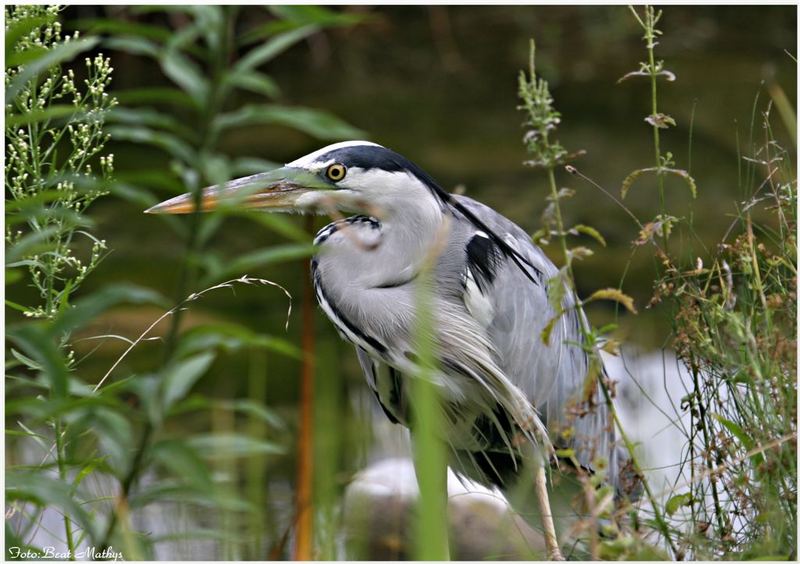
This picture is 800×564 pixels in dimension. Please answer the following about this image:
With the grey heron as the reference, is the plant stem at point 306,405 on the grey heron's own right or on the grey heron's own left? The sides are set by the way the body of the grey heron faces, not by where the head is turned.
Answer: on the grey heron's own left

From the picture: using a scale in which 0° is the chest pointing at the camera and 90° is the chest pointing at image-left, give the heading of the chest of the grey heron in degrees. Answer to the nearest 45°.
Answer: approximately 90°
